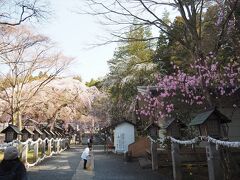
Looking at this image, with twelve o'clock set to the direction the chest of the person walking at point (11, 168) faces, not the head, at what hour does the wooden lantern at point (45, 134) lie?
The wooden lantern is roughly at 12 o'clock from the person walking.

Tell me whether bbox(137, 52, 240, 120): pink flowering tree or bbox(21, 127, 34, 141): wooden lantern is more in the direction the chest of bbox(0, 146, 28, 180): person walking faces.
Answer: the wooden lantern

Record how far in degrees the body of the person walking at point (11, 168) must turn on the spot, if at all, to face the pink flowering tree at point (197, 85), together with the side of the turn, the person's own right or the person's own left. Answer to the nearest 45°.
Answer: approximately 45° to the person's own right

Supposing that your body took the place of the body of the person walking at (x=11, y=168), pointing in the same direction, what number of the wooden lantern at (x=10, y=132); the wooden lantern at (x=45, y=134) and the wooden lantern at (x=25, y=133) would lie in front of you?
3

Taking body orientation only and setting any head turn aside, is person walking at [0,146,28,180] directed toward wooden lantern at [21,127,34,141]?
yes

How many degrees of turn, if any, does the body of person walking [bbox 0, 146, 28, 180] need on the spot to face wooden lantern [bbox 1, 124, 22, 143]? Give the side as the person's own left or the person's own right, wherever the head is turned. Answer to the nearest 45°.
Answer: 0° — they already face it

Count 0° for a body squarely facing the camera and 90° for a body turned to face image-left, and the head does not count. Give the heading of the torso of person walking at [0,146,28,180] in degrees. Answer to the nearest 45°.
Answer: approximately 180°

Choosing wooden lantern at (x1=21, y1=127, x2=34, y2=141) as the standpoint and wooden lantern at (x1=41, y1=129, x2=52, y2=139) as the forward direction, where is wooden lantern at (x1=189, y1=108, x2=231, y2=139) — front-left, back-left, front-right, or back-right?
back-right

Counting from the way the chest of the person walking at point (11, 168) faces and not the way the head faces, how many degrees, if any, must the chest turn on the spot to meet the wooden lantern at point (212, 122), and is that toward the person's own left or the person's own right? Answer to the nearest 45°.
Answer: approximately 90° to the person's own right
